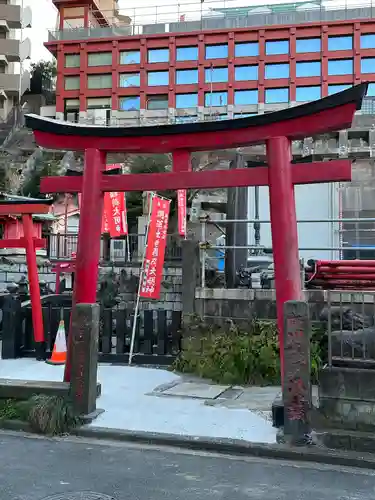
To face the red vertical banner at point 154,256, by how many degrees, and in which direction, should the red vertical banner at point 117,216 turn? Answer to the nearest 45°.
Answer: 0° — it already faces it

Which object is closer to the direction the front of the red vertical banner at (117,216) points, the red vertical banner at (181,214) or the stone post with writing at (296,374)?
the stone post with writing

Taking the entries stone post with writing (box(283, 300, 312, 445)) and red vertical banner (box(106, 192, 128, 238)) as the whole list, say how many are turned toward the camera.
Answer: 2

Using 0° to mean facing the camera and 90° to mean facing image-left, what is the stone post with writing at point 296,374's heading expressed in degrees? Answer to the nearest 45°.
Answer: approximately 0°

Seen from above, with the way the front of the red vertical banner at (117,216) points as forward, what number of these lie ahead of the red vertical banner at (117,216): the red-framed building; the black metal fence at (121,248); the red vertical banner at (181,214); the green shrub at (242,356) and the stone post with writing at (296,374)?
2

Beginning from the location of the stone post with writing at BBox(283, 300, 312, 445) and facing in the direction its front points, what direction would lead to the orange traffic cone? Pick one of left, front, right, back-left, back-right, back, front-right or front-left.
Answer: back-right
